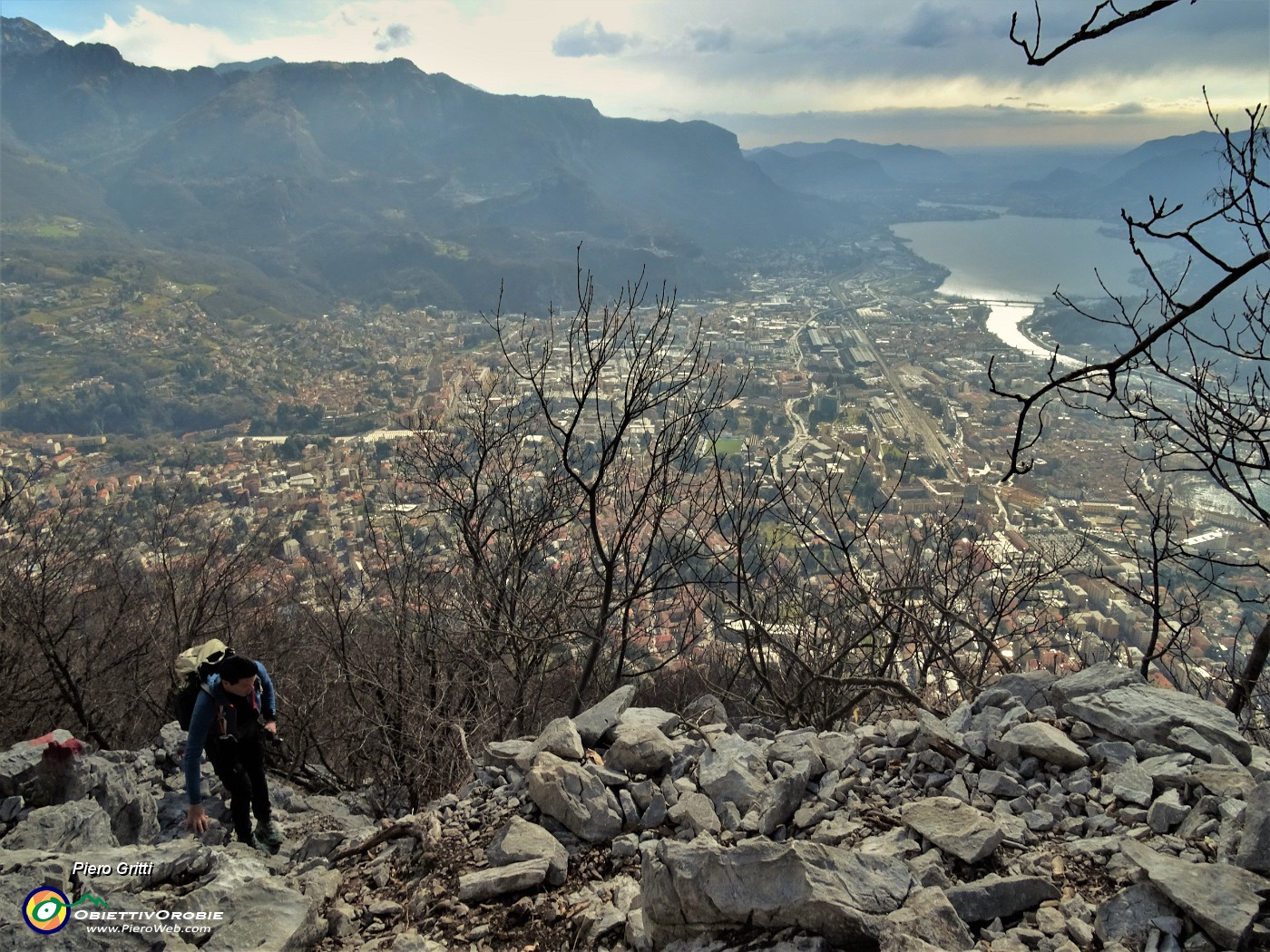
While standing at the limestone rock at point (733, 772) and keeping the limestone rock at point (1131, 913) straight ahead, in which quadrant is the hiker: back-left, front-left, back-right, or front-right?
back-right

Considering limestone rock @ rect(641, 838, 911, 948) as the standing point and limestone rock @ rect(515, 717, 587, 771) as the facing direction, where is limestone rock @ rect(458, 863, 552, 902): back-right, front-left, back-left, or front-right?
front-left

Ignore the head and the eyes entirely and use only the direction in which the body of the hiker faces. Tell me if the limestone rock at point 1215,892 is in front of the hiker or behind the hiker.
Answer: in front

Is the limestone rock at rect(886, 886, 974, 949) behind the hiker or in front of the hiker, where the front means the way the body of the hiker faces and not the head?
in front

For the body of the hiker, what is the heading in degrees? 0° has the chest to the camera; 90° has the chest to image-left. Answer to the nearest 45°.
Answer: approximately 315°

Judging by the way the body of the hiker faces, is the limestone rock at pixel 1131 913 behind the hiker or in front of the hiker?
in front
